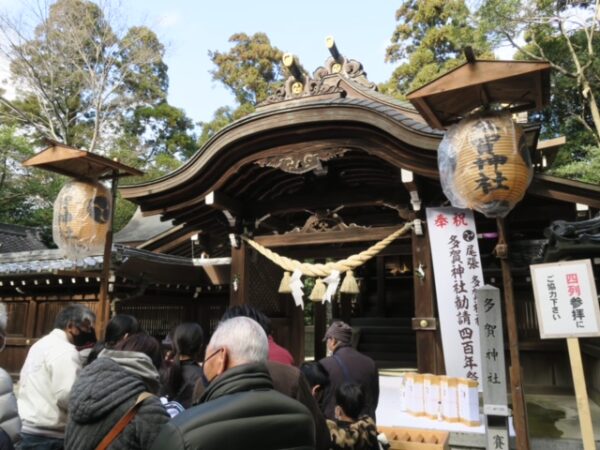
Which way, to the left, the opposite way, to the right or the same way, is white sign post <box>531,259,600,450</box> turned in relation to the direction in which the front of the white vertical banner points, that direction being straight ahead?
the same way

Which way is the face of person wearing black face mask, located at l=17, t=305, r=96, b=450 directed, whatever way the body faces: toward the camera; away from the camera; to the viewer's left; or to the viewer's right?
to the viewer's right

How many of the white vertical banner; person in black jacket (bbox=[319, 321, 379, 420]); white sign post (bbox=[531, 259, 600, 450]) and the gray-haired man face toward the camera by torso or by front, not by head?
2

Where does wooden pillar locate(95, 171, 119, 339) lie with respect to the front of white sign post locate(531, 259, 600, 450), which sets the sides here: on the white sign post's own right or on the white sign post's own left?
on the white sign post's own right

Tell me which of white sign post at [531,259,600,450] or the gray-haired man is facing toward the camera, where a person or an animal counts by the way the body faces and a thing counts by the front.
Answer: the white sign post

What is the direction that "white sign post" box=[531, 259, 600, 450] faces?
toward the camera

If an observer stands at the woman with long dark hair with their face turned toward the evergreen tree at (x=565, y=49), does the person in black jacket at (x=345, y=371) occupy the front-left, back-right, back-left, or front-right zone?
front-right

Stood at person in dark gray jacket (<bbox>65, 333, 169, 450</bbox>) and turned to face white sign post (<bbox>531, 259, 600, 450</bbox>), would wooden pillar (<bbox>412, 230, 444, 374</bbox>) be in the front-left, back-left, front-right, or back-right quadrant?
front-left

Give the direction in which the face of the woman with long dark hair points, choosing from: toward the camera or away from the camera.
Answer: away from the camera

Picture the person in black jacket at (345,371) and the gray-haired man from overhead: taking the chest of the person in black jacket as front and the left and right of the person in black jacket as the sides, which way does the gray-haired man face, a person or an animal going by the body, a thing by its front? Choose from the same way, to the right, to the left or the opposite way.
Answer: the same way

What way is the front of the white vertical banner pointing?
toward the camera

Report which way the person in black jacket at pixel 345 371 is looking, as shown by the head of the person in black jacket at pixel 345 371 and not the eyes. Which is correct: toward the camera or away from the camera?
away from the camera

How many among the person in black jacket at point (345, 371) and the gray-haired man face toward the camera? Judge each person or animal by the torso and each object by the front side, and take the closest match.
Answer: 0

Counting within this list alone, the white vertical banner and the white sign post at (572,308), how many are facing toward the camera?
2

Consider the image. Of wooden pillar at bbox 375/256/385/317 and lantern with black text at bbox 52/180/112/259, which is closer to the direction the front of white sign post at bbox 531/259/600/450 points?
the lantern with black text

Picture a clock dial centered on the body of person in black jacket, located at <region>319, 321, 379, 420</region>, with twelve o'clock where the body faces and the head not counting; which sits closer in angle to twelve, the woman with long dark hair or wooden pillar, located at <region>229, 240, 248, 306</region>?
the wooden pillar
